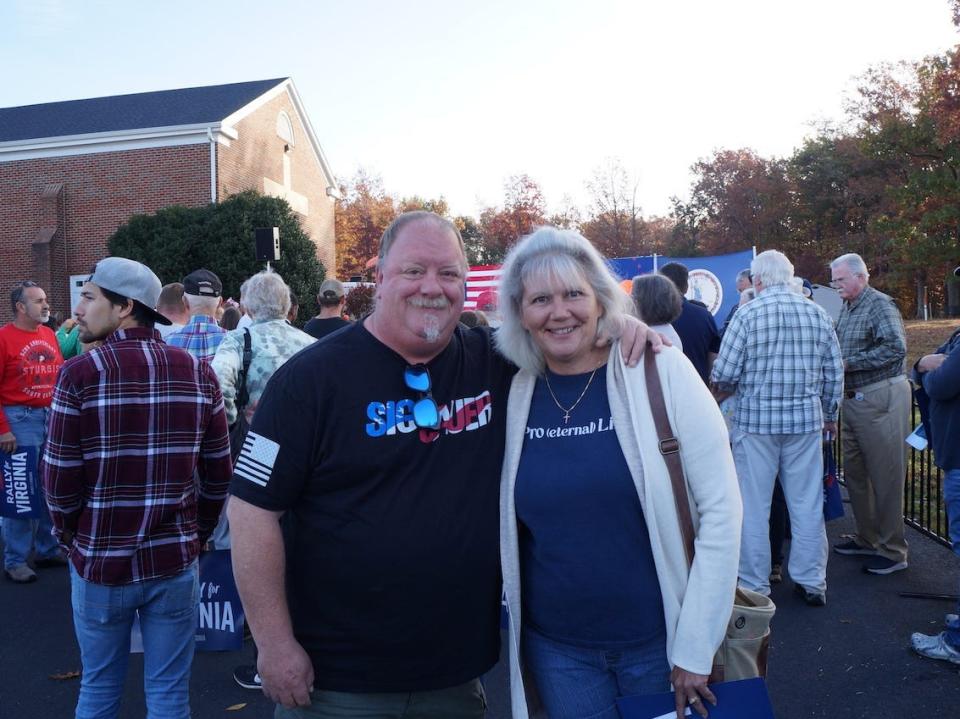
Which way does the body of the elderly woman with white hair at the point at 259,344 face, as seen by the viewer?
away from the camera

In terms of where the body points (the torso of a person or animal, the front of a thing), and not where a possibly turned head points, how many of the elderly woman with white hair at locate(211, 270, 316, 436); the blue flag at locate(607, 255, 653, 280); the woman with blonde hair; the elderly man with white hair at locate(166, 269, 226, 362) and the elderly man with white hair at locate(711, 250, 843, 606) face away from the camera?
3

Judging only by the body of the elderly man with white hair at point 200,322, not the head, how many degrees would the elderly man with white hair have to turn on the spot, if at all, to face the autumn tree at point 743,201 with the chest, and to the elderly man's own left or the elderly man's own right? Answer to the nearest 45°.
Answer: approximately 45° to the elderly man's own right

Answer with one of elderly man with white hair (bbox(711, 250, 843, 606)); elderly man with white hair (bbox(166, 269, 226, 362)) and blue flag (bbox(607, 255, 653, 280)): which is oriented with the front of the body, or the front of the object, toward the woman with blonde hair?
the blue flag

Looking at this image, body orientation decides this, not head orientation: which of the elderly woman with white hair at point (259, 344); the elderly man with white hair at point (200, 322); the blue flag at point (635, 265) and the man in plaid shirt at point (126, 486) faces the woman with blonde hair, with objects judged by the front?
the blue flag

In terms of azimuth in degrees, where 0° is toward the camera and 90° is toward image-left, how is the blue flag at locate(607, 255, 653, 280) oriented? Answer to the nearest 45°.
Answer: approximately 0°

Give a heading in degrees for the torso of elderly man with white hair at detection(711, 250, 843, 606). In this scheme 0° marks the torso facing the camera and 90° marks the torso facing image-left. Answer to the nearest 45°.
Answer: approximately 180°

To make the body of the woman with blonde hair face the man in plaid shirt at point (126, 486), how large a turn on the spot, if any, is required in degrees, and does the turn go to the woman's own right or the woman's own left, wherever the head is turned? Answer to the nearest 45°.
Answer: approximately 90° to the woman's own right

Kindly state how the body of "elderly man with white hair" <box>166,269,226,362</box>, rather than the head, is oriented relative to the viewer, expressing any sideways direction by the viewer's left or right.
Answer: facing away from the viewer
